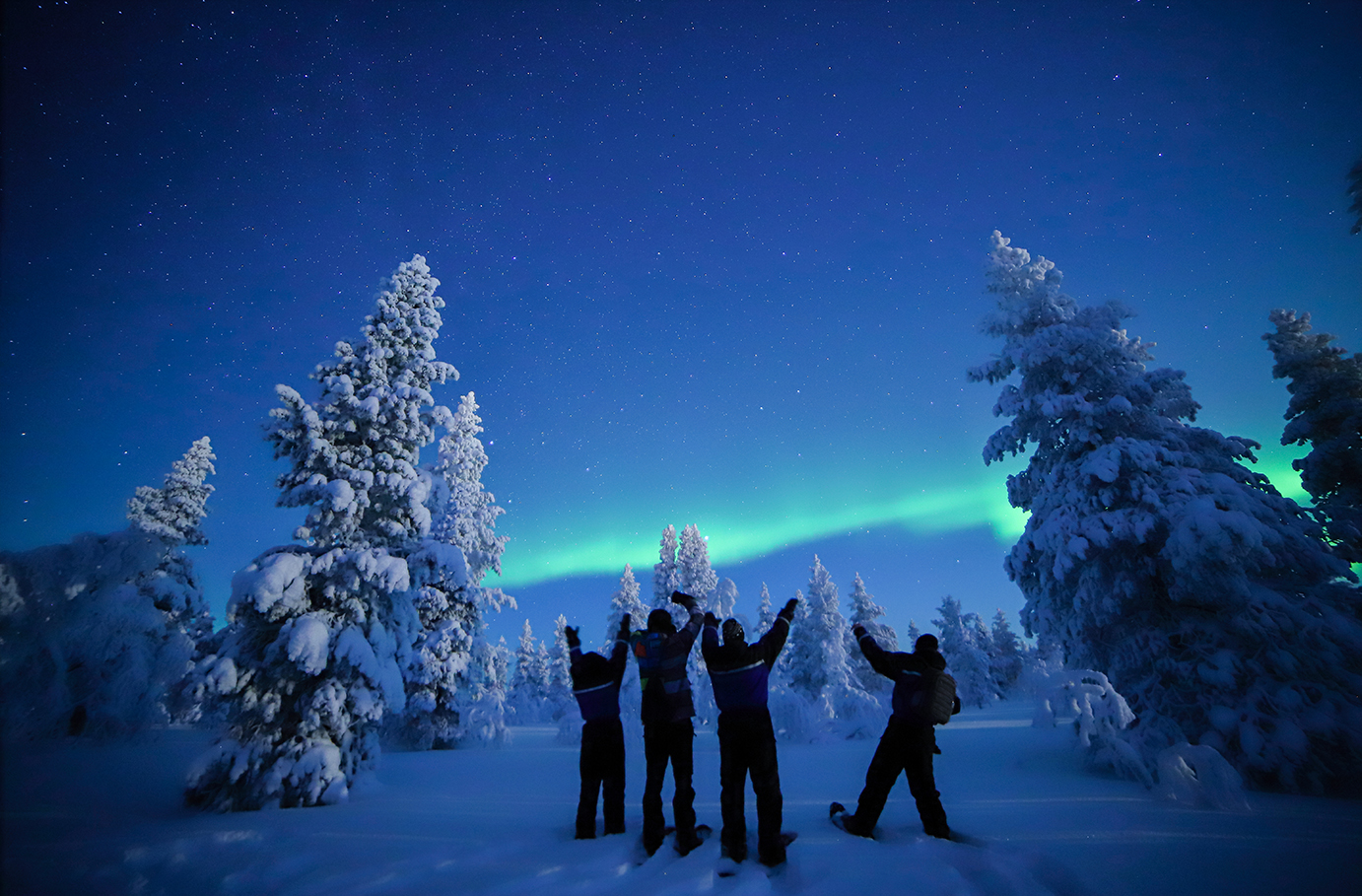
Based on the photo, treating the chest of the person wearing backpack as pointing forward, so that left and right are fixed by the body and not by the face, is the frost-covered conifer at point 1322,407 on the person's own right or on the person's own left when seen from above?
on the person's own right

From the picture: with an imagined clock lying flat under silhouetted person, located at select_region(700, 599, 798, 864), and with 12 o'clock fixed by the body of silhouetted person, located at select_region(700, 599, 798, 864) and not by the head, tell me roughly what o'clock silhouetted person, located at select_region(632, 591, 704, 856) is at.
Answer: silhouetted person, located at select_region(632, 591, 704, 856) is roughly at 10 o'clock from silhouetted person, located at select_region(700, 599, 798, 864).

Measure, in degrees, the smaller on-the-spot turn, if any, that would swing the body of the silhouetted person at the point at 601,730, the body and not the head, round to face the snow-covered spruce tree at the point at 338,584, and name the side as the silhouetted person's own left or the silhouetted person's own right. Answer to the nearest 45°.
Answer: approximately 45° to the silhouetted person's own left

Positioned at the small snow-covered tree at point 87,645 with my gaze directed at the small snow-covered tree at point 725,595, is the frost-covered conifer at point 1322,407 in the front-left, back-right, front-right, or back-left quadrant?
front-right

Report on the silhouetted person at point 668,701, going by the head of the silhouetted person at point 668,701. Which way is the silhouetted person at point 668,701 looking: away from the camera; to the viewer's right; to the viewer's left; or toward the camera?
away from the camera

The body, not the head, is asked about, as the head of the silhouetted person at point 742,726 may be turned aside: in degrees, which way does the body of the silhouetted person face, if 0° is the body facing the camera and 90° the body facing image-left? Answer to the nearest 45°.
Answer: approximately 180°

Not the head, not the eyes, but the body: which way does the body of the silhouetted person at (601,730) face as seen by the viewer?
away from the camera

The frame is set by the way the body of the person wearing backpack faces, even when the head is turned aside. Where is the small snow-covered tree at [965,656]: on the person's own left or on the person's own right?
on the person's own right

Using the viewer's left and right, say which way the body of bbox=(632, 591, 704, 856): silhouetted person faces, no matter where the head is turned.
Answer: facing away from the viewer

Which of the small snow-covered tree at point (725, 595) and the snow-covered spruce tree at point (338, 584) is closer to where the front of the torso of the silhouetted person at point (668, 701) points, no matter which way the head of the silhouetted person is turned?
the small snow-covered tree

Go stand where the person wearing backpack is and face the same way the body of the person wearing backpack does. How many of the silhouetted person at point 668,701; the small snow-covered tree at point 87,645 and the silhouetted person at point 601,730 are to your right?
0

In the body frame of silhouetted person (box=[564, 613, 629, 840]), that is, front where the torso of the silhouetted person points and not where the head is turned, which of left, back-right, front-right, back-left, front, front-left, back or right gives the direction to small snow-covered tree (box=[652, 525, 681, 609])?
front

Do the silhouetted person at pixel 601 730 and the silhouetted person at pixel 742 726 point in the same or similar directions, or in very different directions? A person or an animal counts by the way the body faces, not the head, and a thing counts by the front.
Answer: same or similar directions

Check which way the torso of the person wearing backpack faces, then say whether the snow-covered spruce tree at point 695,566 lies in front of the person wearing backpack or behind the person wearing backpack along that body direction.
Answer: in front

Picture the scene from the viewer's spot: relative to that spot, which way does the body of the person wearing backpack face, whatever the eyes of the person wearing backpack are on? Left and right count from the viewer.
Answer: facing away from the viewer and to the left of the viewer

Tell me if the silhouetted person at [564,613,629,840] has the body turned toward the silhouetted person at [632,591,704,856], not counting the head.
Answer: no

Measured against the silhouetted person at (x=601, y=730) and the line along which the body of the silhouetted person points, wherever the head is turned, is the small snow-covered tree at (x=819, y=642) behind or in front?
in front

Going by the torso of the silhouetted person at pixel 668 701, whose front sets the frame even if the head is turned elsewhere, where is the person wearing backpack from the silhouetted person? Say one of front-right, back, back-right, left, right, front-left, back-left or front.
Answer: right
